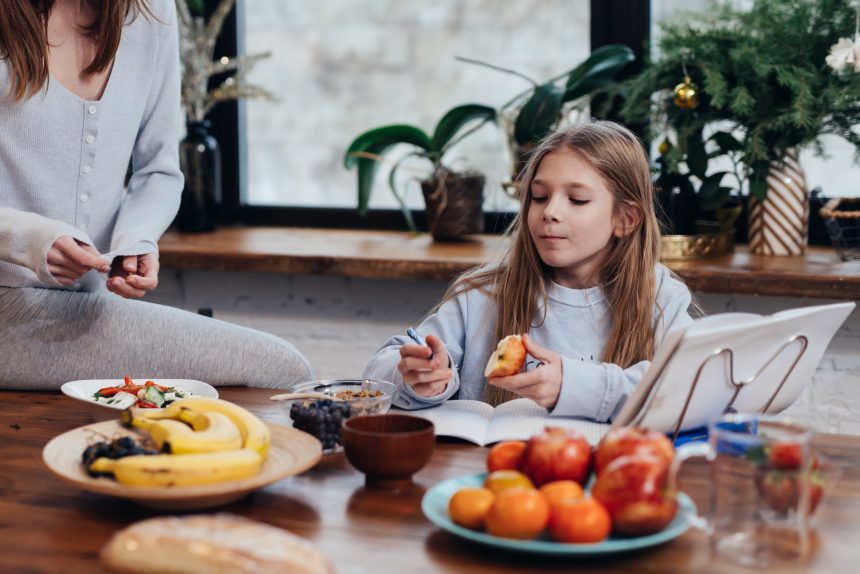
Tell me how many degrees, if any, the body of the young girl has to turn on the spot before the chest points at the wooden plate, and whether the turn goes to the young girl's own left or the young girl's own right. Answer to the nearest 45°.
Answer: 0° — they already face it

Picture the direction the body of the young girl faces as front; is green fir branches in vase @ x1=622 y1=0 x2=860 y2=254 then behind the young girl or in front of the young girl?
behind

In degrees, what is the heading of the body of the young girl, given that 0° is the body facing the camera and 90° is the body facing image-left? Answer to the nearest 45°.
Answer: approximately 45°

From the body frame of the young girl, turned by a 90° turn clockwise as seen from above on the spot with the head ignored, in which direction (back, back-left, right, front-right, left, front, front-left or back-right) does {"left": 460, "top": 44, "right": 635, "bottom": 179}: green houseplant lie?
front-right
